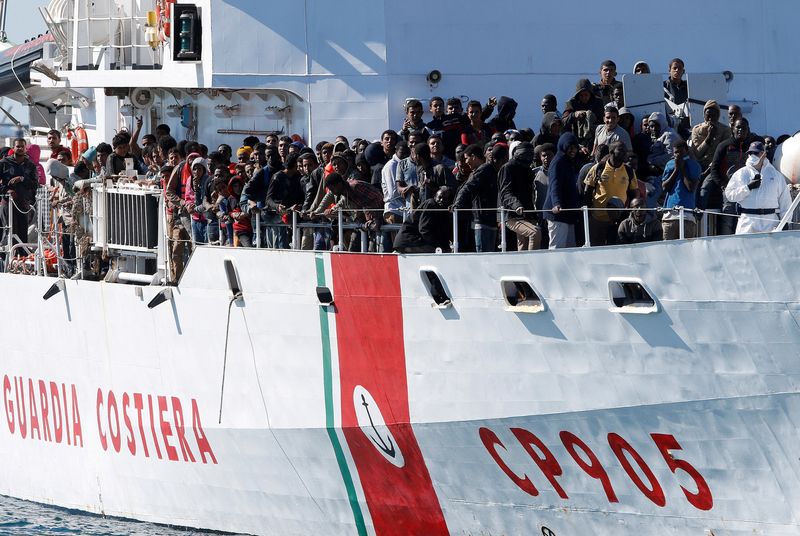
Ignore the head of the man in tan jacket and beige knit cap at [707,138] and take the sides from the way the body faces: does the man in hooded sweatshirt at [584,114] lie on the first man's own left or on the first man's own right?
on the first man's own right

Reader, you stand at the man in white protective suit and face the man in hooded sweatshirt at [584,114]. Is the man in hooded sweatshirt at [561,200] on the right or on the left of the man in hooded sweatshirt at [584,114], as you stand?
left

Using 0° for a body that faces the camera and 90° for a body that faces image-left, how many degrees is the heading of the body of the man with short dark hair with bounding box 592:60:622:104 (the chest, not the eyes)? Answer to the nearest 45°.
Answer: approximately 0°

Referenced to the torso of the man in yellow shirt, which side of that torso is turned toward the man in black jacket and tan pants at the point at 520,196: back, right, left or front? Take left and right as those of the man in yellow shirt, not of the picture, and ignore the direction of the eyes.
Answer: right

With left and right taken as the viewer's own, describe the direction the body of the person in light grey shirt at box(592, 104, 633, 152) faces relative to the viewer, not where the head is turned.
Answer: facing the viewer and to the left of the viewer

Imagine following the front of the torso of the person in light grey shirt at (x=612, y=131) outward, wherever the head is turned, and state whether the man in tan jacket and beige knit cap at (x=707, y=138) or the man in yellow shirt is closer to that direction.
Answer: the man in yellow shirt
